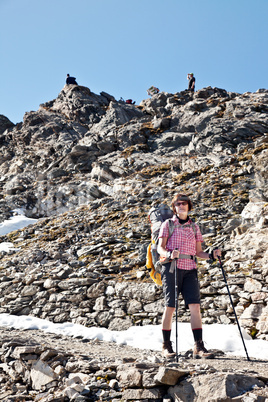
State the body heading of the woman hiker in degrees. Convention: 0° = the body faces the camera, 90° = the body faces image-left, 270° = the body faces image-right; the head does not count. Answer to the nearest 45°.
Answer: approximately 315°

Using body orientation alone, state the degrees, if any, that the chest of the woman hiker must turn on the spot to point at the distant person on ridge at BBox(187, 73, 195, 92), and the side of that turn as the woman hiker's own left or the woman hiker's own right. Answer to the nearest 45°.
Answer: approximately 135° to the woman hiker's own left
